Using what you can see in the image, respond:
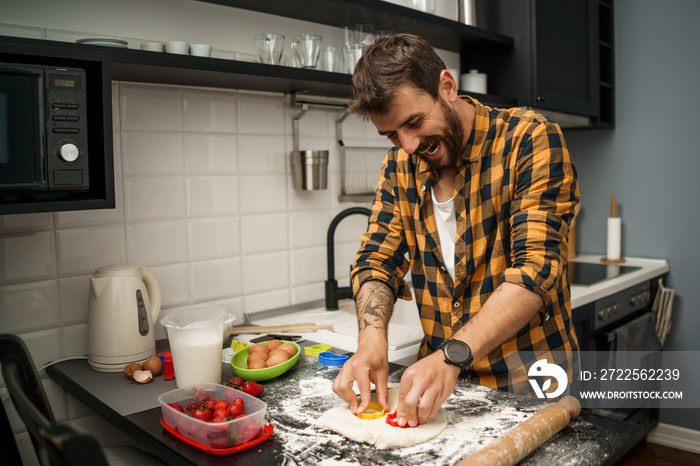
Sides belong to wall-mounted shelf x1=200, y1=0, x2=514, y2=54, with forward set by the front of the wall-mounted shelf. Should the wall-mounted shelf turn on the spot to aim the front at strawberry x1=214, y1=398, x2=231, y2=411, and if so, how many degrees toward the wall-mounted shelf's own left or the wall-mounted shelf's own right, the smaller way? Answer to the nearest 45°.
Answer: approximately 45° to the wall-mounted shelf's own right

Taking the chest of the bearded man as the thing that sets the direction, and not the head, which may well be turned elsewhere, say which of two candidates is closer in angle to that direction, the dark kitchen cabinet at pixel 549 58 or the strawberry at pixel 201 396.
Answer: the strawberry

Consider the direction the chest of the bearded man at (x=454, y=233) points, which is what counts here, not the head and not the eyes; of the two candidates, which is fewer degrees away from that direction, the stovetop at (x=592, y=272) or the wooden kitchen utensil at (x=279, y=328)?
the wooden kitchen utensil

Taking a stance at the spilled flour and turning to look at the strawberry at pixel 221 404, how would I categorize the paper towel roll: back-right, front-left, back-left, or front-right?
back-right

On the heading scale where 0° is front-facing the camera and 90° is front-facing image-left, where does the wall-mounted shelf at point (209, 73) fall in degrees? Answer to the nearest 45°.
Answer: approximately 315°

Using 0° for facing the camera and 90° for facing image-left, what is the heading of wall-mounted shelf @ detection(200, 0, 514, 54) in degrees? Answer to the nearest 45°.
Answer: approximately 315°
